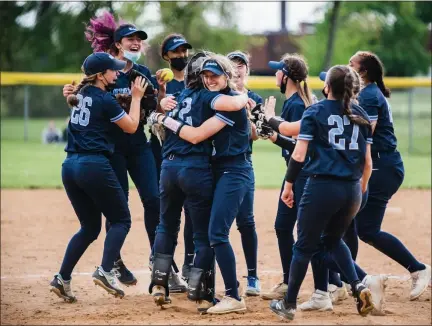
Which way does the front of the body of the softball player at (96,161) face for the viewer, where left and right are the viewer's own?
facing away from the viewer and to the right of the viewer

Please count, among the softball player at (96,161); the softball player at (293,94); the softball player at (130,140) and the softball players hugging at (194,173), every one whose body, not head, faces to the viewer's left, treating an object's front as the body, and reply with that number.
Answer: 1

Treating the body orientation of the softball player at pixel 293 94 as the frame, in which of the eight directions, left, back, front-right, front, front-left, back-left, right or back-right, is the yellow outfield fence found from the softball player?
right

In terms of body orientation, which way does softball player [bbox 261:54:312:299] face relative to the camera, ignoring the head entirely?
to the viewer's left

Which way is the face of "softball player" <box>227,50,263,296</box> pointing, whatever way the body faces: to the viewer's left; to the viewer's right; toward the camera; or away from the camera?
toward the camera

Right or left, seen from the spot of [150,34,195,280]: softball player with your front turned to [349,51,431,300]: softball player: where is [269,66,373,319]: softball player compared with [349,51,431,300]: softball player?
right

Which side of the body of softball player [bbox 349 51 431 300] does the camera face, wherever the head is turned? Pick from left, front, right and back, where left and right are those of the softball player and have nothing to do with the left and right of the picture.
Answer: left

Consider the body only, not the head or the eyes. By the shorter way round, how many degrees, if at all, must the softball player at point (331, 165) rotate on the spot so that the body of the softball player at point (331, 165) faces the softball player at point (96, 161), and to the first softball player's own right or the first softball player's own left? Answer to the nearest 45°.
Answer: approximately 45° to the first softball player's own left

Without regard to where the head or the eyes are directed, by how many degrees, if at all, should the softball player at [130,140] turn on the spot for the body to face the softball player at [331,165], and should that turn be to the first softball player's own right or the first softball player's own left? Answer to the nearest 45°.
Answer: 0° — they already face them

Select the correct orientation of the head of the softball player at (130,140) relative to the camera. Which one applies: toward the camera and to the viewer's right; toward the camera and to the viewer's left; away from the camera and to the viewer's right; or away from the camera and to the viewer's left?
toward the camera and to the viewer's right

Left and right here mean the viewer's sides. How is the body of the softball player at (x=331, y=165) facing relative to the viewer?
facing away from the viewer and to the left of the viewer

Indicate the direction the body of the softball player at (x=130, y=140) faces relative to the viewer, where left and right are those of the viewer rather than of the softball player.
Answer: facing the viewer and to the right of the viewer

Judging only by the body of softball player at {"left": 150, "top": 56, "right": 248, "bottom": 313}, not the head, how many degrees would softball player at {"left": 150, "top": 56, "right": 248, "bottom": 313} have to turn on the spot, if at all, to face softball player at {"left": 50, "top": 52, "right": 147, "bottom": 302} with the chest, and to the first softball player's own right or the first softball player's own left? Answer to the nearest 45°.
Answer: approximately 90° to the first softball player's own left
